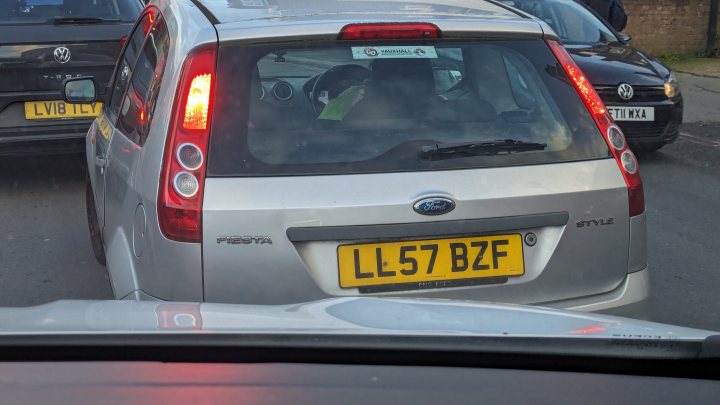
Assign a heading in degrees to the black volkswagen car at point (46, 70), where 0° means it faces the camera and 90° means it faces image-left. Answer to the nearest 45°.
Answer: approximately 180°

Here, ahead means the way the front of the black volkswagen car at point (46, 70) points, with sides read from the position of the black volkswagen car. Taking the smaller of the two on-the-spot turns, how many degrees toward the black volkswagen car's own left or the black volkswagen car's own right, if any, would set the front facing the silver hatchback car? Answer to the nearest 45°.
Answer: approximately 180°

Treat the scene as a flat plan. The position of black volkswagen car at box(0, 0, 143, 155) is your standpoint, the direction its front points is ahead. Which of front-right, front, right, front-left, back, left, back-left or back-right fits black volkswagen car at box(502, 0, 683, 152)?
right
